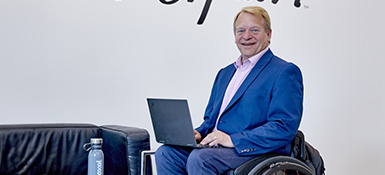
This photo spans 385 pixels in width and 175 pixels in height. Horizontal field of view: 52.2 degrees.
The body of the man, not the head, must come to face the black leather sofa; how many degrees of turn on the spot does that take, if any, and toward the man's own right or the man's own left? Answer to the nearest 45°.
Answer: approximately 45° to the man's own right

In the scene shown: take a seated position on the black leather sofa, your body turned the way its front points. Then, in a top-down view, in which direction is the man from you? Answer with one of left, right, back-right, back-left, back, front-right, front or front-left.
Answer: front-left

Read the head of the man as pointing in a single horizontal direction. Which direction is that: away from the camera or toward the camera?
toward the camera

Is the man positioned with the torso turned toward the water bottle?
no

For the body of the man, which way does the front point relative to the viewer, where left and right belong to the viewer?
facing the viewer and to the left of the viewer

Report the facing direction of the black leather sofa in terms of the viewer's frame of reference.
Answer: facing the viewer

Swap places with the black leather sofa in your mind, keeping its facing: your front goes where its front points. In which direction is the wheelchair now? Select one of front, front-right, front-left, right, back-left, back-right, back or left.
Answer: front-left

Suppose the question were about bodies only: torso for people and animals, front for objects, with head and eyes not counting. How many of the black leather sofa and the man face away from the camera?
0
